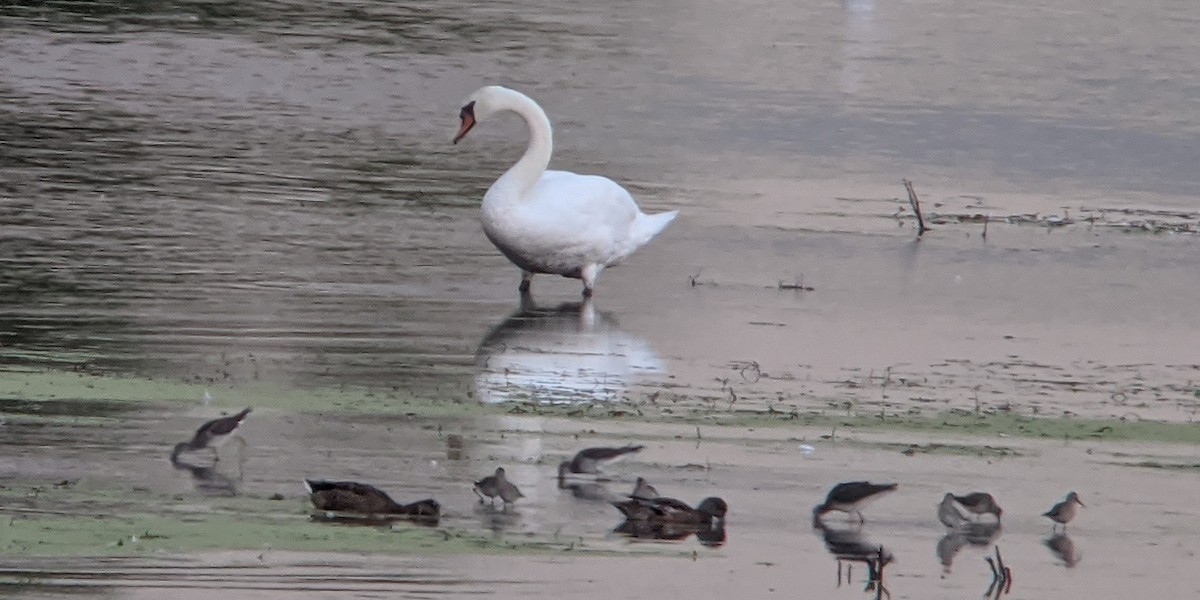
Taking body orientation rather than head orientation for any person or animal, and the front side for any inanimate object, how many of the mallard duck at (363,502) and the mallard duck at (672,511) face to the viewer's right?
2

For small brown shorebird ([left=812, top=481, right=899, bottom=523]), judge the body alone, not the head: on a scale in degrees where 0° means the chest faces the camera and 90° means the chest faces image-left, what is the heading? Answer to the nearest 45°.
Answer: approximately 90°

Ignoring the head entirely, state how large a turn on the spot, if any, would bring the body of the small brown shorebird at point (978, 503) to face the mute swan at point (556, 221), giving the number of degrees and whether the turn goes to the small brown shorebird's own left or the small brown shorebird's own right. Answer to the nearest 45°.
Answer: approximately 135° to the small brown shorebird's own left

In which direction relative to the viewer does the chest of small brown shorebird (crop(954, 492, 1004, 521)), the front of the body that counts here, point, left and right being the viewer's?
facing to the right of the viewer

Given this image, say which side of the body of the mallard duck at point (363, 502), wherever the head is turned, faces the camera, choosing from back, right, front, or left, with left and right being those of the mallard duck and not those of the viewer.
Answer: right

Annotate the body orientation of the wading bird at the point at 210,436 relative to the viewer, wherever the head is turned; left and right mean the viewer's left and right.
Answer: facing to the left of the viewer

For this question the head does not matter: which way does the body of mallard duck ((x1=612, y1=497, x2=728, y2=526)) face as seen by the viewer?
to the viewer's right

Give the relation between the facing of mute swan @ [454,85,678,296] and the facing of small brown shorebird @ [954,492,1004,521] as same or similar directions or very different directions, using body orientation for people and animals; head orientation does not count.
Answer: very different directions
